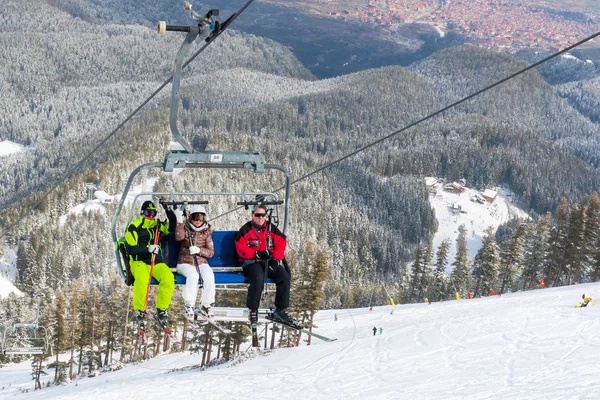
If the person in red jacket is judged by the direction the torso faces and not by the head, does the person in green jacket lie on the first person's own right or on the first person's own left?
on the first person's own right

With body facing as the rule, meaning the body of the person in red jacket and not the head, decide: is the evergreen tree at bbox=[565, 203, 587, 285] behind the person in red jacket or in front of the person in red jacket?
behind

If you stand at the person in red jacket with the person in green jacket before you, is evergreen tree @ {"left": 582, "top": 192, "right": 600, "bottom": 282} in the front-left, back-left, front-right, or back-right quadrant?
back-right

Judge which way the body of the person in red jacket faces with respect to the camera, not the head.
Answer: toward the camera

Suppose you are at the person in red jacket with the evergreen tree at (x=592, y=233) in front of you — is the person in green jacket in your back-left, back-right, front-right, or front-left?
back-left

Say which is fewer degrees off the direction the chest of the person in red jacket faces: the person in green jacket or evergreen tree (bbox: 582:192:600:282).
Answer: the person in green jacket

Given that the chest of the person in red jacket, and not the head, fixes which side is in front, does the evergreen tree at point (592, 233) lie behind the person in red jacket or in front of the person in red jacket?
behind
